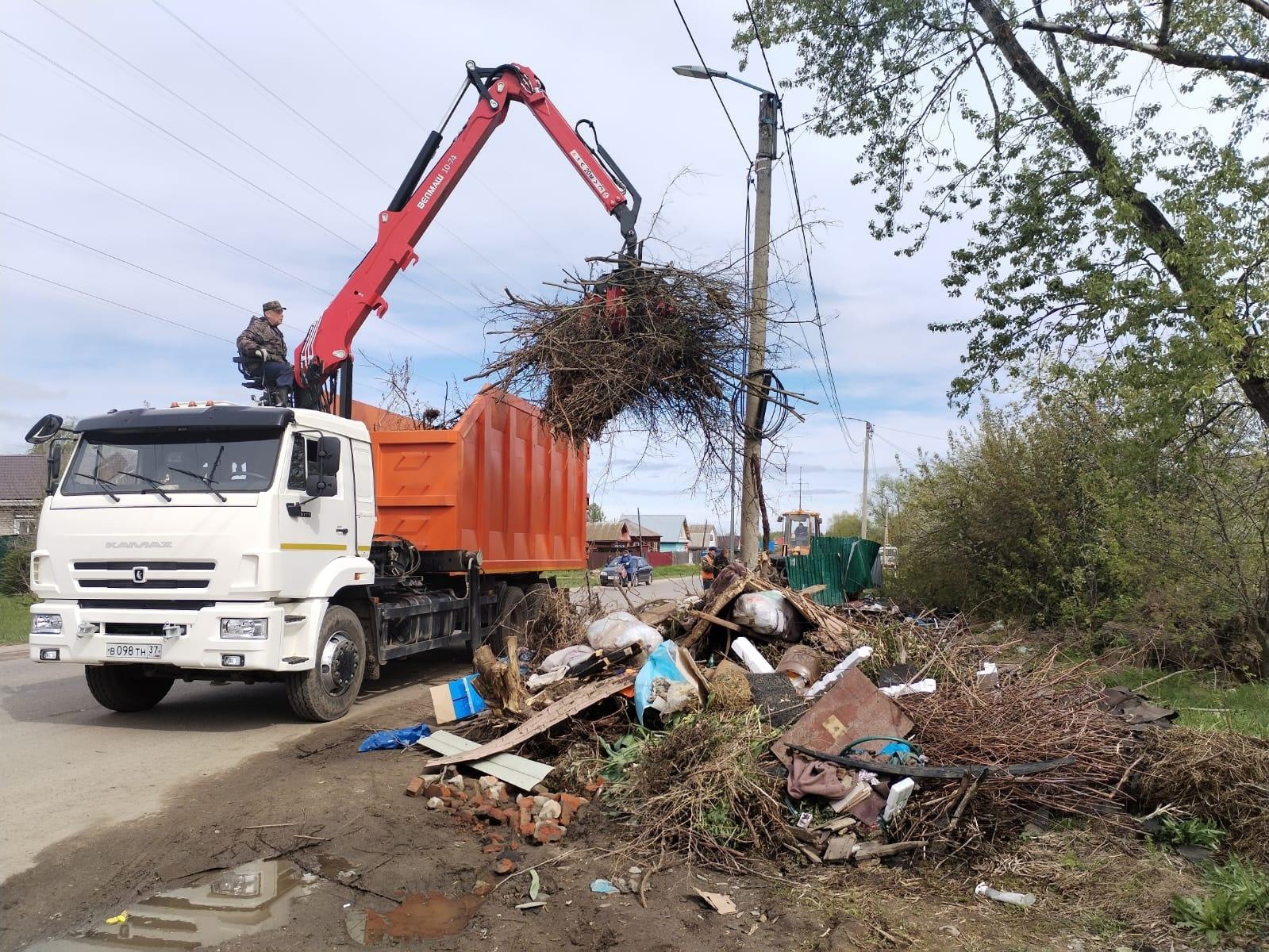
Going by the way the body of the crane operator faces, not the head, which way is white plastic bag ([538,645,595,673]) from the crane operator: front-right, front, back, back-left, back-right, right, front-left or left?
front-right

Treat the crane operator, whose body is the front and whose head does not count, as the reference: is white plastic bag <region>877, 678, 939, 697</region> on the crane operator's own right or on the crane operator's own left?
on the crane operator's own right

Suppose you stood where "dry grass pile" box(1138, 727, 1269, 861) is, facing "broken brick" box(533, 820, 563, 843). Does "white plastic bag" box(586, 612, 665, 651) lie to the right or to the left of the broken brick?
right

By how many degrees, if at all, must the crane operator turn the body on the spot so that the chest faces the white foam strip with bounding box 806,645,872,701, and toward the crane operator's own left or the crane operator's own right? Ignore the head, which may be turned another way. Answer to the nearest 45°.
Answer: approximately 45° to the crane operator's own right

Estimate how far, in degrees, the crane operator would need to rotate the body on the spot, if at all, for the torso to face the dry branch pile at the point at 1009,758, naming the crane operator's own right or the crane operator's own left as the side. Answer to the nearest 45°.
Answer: approximately 45° to the crane operator's own right

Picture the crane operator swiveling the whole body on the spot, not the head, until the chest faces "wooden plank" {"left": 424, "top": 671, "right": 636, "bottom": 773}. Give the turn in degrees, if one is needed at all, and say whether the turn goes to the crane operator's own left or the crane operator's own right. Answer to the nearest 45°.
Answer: approximately 45° to the crane operator's own right

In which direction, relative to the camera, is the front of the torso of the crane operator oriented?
to the viewer's right

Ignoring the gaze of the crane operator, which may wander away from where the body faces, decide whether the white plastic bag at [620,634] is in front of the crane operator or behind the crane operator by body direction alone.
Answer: in front

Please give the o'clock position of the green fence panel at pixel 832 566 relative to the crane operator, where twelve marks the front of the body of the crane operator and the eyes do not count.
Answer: The green fence panel is roughly at 11 o'clock from the crane operator.

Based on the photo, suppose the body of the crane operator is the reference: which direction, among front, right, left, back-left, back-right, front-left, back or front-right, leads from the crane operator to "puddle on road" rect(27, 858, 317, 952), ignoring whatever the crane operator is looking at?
right

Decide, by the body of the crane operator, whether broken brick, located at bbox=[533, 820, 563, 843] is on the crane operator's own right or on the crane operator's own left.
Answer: on the crane operator's own right
